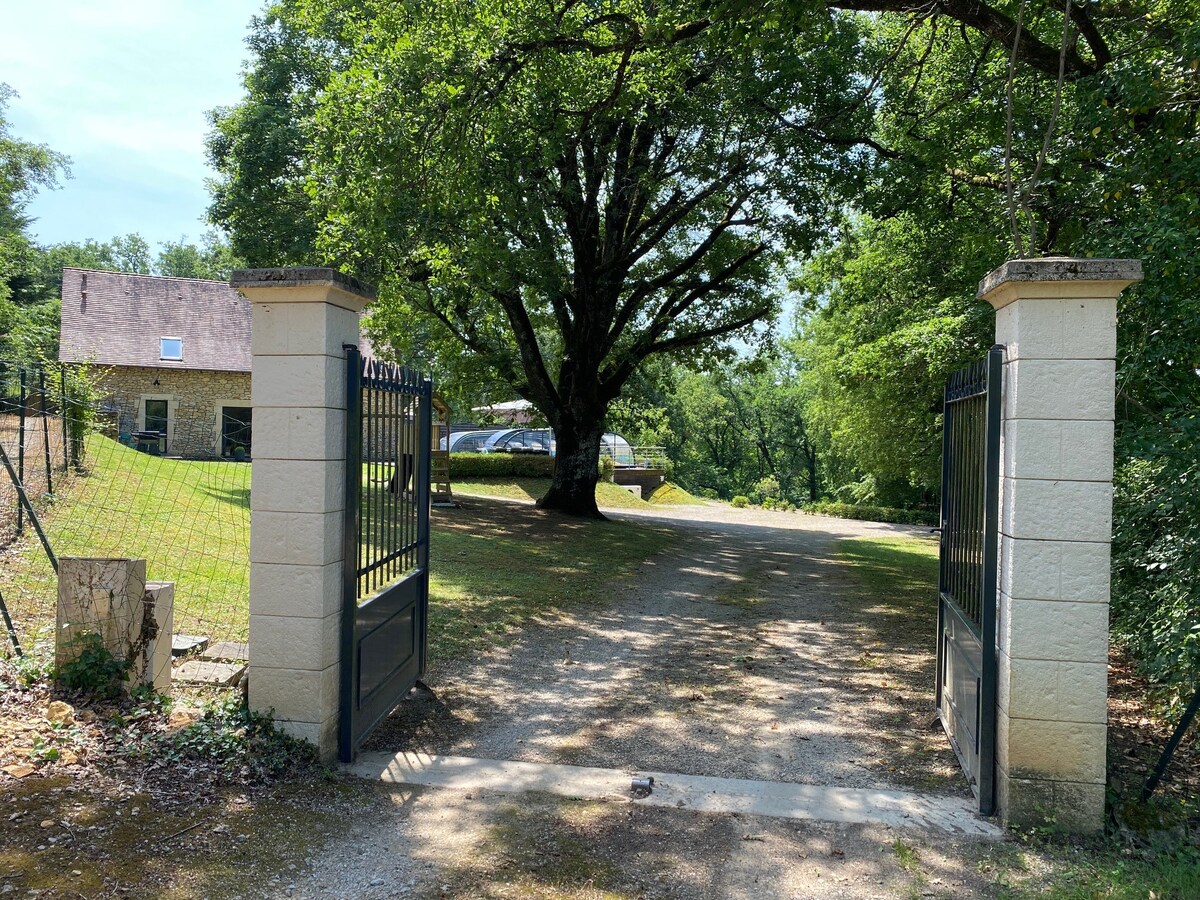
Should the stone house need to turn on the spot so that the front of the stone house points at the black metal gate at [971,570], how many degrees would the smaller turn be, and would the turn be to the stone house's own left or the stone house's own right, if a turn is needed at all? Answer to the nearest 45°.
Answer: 0° — it already faces it

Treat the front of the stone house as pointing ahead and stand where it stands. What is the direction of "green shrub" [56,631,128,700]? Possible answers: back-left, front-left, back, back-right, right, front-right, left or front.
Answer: front

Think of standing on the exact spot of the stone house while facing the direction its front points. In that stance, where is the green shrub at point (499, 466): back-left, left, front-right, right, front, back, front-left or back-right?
front-left

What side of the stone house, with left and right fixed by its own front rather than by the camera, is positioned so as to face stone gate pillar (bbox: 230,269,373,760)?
front

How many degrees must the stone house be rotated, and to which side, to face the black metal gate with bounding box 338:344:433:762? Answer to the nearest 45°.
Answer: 0° — it already faces it

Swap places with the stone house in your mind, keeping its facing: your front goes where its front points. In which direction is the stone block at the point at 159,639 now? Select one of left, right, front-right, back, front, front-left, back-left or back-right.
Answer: front

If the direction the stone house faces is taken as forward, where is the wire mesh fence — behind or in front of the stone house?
in front

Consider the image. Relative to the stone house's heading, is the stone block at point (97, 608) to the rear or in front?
in front

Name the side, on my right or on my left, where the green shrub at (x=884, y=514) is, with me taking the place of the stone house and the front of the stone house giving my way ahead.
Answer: on my left

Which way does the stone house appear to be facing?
toward the camera

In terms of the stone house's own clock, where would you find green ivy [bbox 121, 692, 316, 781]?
The green ivy is roughly at 12 o'clock from the stone house.

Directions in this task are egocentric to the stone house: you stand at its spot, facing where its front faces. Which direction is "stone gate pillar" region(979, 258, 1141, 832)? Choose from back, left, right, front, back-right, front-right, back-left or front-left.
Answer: front

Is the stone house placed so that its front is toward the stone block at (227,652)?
yes
